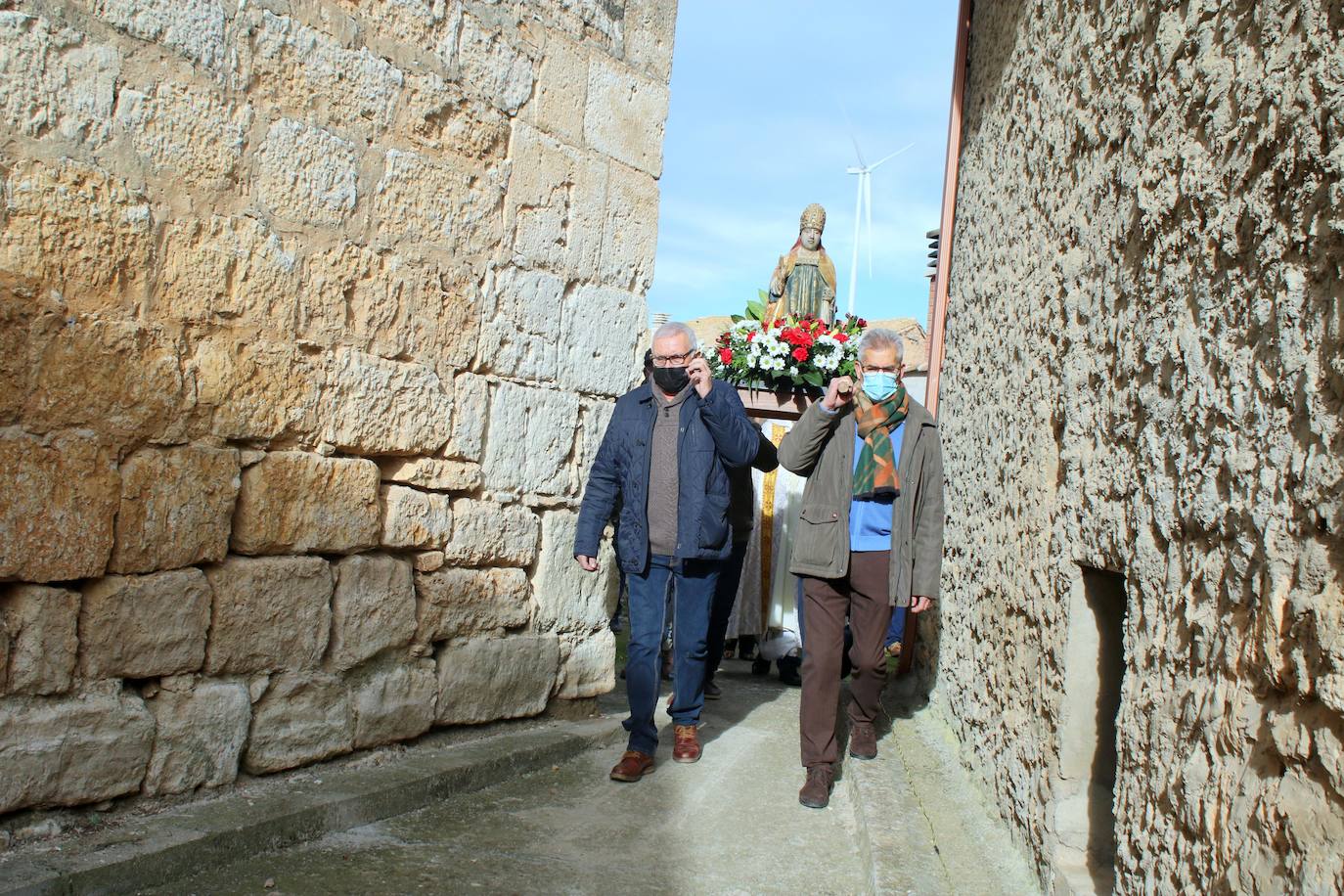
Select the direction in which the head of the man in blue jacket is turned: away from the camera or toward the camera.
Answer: toward the camera

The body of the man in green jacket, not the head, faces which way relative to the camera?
toward the camera

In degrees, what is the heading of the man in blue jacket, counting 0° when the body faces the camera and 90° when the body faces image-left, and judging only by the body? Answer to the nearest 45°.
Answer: approximately 0°

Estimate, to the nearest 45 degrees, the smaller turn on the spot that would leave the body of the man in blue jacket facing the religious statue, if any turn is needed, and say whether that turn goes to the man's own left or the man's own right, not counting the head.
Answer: approximately 180°

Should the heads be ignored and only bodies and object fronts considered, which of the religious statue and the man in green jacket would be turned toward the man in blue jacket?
the religious statue

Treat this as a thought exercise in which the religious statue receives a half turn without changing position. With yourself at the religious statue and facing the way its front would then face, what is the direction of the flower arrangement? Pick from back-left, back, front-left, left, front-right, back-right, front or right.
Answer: back

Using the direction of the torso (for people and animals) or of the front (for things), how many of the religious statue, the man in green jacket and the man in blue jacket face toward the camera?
3

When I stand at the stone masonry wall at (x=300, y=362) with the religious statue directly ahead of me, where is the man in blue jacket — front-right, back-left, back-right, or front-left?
front-right

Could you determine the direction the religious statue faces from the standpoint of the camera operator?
facing the viewer

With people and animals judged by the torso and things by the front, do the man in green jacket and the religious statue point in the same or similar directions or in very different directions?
same or similar directions

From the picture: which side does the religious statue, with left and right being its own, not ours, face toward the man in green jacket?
front

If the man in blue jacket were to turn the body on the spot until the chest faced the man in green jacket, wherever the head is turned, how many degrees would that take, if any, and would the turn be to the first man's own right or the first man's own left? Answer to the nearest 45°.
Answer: approximately 90° to the first man's own left

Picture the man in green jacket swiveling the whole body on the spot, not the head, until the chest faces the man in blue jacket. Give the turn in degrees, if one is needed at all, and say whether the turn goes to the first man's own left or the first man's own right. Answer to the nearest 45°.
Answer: approximately 90° to the first man's own right

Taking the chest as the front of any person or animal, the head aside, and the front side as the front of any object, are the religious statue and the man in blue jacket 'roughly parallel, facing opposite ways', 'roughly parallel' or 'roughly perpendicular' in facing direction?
roughly parallel
